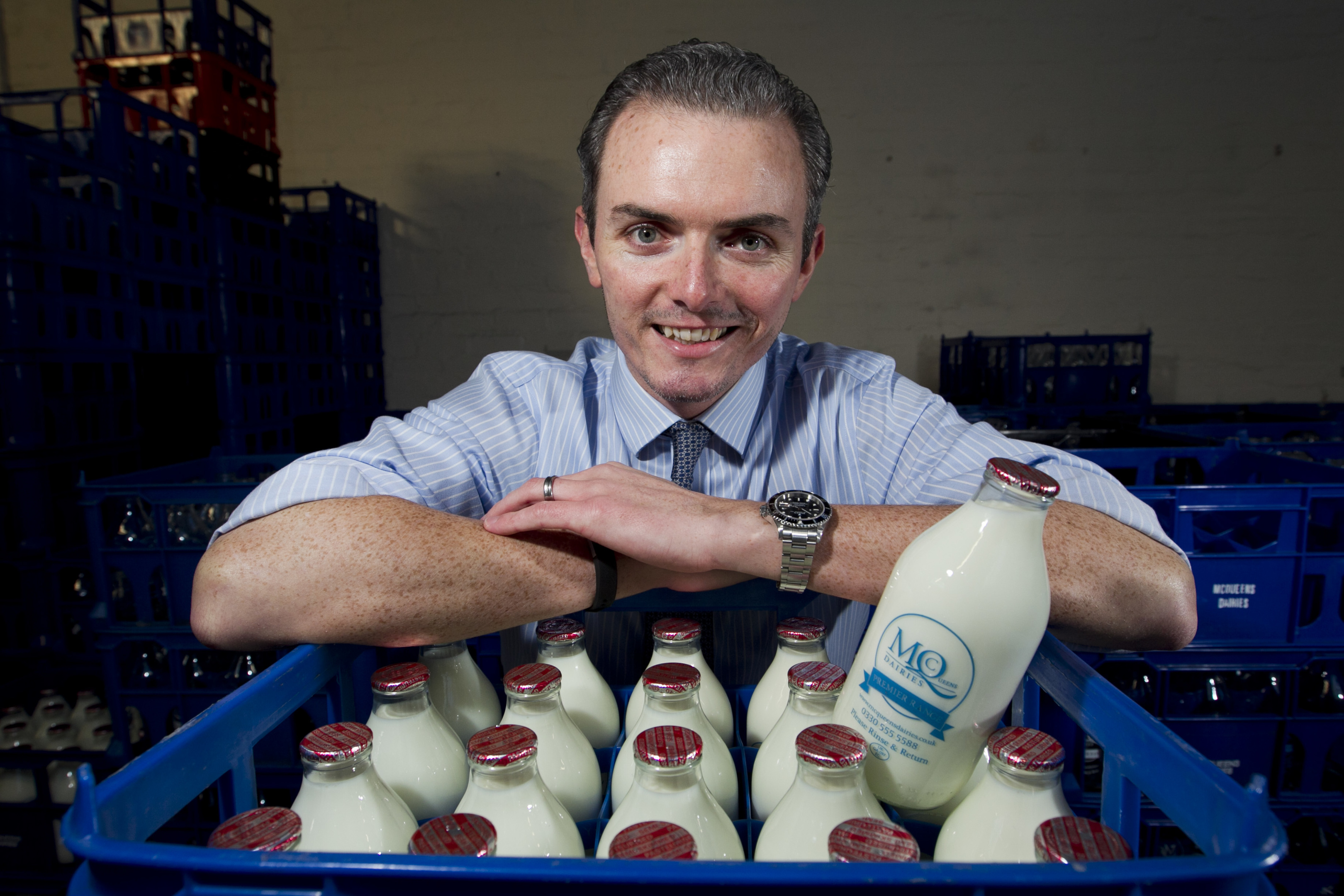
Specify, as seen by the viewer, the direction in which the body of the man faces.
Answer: toward the camera

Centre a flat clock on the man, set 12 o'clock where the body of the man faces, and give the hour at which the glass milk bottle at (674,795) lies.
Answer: The glass milk bottle is roughly at 12 o'clock from the man.

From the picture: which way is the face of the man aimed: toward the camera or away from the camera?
toward the camera

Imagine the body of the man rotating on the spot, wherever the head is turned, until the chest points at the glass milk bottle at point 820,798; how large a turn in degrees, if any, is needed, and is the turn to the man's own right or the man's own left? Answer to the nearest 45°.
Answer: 0° — they already face it

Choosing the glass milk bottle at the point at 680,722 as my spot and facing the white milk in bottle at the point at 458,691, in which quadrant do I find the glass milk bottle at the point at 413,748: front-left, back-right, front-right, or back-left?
front-left

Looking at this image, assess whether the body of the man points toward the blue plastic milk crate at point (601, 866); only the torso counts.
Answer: yes

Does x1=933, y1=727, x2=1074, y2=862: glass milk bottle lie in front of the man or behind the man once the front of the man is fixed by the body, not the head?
in front

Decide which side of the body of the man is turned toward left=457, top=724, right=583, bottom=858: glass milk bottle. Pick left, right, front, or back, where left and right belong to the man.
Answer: front

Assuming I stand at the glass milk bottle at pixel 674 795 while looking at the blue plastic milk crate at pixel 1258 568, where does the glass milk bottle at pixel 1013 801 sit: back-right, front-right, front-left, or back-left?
front-right
